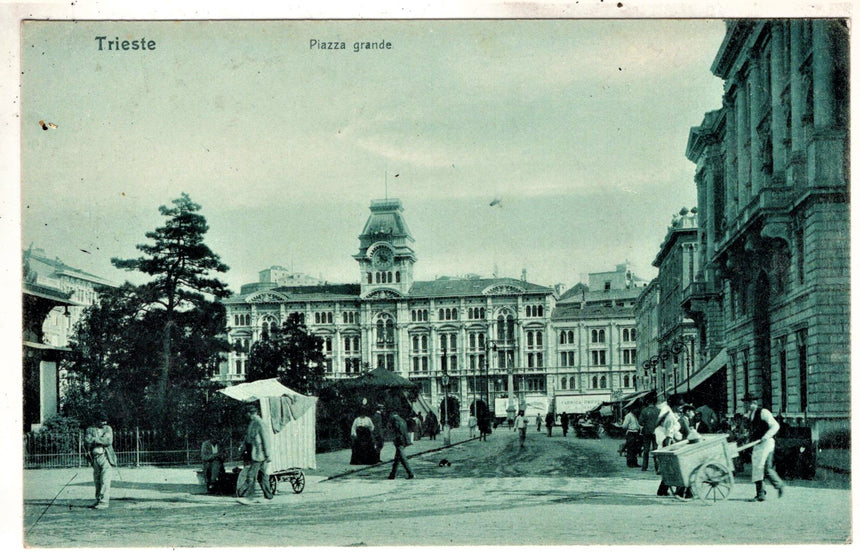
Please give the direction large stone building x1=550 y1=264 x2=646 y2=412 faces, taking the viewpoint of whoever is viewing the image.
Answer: facing the viewer

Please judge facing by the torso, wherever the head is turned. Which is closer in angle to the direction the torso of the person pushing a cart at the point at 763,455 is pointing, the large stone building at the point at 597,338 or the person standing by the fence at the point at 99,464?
the person standing by the fence

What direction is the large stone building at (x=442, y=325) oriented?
toward the camera

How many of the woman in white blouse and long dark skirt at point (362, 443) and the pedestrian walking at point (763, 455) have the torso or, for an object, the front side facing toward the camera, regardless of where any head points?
1

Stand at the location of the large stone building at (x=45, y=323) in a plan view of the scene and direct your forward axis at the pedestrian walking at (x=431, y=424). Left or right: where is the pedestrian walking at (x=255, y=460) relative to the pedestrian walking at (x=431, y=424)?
right

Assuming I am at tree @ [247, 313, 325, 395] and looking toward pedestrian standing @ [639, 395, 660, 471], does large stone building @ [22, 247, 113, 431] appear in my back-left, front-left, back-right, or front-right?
back-right
